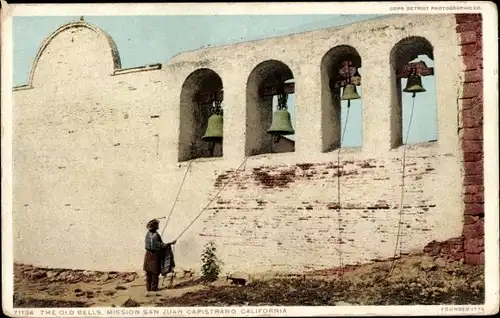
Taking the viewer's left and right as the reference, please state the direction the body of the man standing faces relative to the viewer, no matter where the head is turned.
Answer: facing away from the viewer and to the right of the viewer

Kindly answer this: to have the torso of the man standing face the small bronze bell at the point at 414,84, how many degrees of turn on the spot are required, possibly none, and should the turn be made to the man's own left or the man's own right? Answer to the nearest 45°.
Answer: approximately 45° to the man's own right

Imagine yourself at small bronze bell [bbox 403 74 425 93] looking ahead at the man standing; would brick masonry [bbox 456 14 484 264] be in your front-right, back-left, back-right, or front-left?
back-left

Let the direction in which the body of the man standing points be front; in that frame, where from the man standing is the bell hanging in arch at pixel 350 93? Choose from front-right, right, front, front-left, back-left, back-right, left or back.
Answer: front-right

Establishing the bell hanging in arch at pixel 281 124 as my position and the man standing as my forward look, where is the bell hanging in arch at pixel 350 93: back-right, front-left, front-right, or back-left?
back-left
